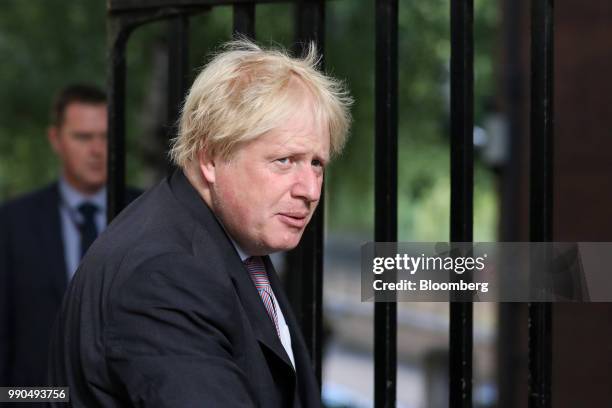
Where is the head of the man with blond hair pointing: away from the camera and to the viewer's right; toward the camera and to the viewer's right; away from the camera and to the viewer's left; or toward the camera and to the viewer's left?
toward the camera and to the viewer's right

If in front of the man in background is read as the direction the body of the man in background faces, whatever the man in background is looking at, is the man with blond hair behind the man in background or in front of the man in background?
in front

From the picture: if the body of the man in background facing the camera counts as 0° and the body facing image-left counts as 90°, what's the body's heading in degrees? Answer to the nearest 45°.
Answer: approximately 315°
